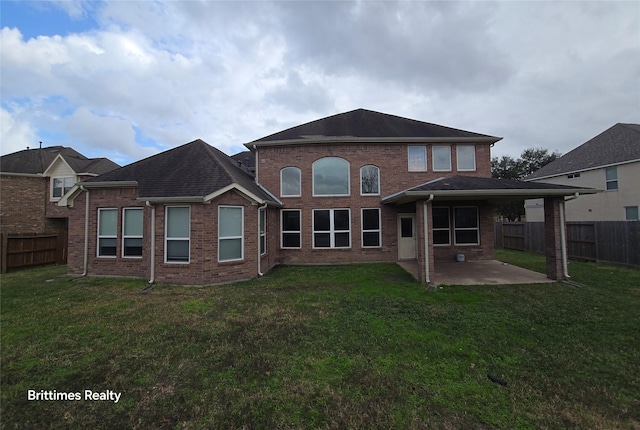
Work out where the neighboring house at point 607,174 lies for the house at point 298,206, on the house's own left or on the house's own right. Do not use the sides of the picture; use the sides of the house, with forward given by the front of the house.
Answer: on the house's own right

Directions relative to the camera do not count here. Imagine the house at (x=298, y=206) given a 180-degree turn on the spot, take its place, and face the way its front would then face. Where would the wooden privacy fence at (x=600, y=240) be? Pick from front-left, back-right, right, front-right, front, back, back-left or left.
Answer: left

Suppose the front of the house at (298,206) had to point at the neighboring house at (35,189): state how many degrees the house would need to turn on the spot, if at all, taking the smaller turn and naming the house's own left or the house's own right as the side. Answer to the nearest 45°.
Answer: approximately 90° to the house's own left

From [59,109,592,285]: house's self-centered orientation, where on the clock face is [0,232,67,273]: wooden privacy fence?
The wooden privacy fence is roughly at 9 o'clock from the house.

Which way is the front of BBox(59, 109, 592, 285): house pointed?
away from the camera

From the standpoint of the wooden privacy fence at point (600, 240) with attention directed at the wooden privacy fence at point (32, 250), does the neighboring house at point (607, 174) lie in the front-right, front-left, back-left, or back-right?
back-right

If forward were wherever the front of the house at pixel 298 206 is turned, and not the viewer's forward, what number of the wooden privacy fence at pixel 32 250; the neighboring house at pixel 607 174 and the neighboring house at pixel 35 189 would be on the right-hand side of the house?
1

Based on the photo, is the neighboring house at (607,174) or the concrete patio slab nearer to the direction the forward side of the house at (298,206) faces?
the neighboring house

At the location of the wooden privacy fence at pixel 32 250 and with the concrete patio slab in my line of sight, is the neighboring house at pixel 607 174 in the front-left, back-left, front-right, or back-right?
front-left

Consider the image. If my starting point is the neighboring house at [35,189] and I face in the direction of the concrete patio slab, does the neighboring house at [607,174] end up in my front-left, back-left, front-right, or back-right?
front-left
